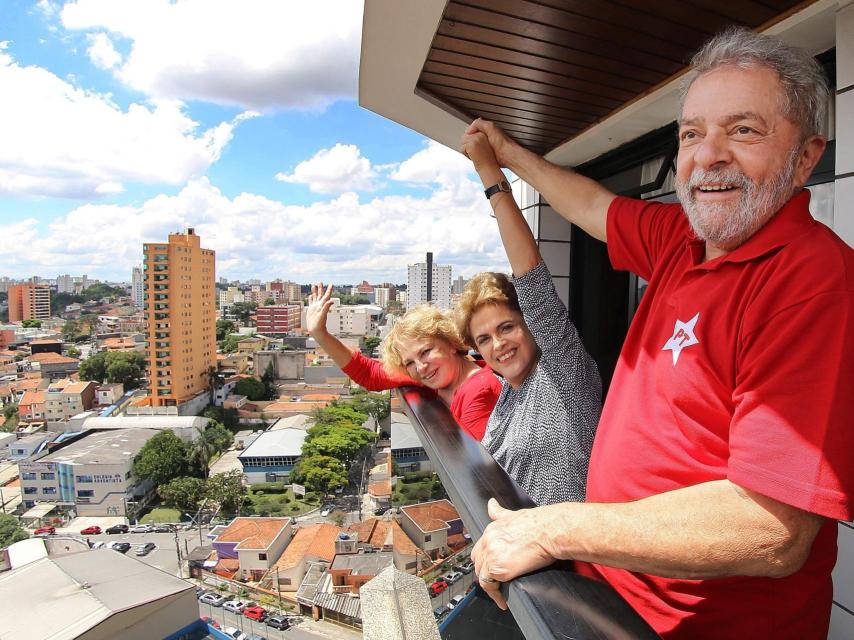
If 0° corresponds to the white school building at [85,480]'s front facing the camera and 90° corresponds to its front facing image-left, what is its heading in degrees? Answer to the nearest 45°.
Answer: approximately 0°

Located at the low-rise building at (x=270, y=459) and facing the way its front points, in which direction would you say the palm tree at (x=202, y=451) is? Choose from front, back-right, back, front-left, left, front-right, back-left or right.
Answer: back-right

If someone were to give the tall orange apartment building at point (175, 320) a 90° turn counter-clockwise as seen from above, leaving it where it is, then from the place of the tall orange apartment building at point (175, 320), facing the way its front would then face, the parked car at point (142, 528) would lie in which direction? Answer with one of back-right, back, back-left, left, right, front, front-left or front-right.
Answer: front-right

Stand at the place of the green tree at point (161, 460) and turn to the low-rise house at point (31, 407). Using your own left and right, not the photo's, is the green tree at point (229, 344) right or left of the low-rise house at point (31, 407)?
right

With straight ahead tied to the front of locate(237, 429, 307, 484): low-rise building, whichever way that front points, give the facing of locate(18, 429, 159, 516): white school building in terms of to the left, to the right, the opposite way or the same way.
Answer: the same way

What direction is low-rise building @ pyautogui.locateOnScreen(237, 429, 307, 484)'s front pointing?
toward the camera

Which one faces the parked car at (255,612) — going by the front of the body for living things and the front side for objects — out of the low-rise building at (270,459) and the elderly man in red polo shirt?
the low-rise building

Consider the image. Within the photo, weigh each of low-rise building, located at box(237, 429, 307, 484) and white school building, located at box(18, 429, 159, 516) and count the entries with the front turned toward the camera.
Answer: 2

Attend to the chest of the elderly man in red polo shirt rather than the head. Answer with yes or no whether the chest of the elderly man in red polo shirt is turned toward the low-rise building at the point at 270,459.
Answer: no

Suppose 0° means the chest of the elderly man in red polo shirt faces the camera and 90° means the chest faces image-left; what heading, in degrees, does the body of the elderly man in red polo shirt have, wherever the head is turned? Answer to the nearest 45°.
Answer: approximately 45°
